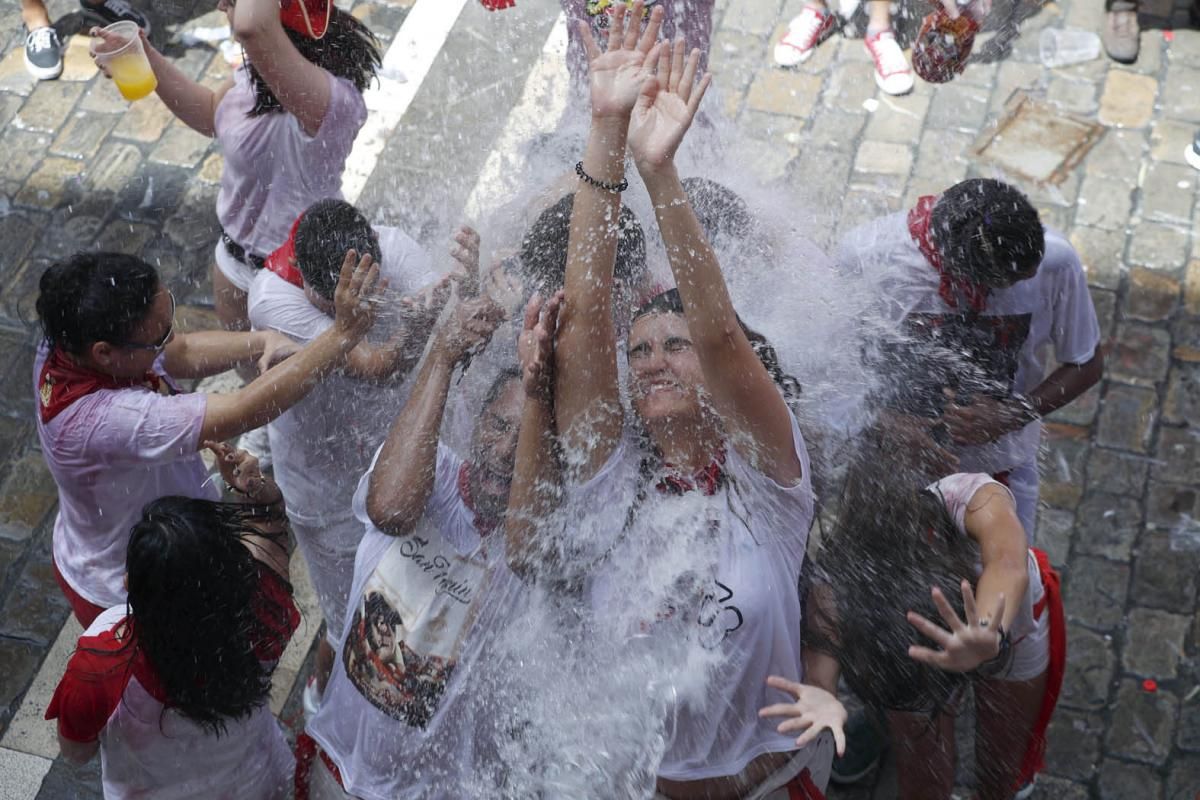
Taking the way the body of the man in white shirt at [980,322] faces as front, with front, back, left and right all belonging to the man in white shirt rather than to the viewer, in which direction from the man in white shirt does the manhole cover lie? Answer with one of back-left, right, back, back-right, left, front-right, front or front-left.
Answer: back

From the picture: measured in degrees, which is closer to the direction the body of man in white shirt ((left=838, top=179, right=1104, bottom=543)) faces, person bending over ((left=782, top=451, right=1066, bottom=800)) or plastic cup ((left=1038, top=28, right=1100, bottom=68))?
the person bending over

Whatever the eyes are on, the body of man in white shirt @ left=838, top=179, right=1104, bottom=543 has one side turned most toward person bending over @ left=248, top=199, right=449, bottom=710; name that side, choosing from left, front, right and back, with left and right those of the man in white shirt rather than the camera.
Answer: right

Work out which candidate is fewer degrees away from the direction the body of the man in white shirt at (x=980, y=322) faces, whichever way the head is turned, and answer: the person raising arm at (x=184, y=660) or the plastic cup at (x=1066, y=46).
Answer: the person raising arm

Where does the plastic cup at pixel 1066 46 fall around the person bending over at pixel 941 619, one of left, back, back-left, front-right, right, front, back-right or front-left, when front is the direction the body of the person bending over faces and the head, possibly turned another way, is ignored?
back-right

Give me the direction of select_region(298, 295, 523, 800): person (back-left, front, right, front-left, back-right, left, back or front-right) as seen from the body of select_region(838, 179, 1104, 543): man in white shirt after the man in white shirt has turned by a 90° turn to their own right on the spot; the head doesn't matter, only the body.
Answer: front-left

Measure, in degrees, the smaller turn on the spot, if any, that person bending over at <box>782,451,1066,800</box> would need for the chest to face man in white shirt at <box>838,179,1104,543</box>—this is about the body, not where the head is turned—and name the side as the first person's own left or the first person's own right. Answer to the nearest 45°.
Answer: approximately 135° to the first person's own right

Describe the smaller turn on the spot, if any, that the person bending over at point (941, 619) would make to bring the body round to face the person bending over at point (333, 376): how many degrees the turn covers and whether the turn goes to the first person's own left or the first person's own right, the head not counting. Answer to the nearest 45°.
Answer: approximately 45° to the first person's own right

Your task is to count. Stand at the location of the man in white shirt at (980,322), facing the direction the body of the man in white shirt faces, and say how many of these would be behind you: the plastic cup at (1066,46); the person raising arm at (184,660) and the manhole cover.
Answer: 2

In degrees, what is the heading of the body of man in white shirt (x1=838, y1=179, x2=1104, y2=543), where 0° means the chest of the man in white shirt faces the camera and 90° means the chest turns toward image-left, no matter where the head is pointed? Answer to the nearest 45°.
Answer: approximately 0°

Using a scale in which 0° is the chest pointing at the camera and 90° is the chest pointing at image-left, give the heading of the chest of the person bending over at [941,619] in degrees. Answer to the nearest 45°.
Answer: approximately 45°

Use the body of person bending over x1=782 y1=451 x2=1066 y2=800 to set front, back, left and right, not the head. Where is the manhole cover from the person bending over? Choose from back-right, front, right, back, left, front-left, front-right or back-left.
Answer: back-right

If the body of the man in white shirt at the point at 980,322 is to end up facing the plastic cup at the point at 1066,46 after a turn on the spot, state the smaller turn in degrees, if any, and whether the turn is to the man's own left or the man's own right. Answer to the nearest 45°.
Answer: approximately 180°

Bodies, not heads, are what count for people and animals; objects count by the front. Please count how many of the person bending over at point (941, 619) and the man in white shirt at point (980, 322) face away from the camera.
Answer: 0
